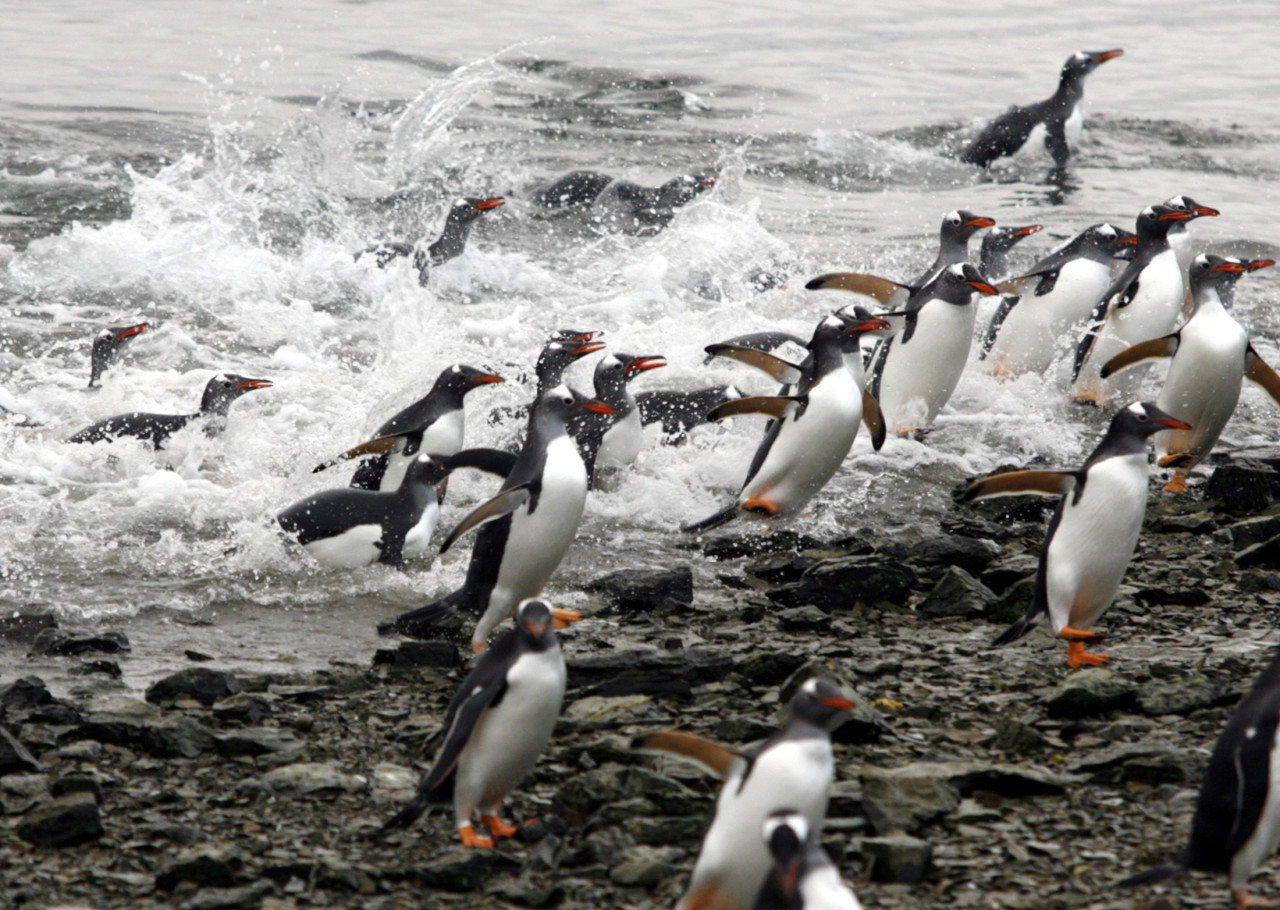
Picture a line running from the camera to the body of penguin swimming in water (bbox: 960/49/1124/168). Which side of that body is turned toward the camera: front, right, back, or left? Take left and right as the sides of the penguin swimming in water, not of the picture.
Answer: right

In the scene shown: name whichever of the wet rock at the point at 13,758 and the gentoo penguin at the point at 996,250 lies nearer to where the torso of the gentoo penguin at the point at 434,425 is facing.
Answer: the gentoo penguin

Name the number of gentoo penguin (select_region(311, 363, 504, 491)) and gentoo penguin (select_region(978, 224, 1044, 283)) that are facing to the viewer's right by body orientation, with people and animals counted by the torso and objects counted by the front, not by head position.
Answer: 2

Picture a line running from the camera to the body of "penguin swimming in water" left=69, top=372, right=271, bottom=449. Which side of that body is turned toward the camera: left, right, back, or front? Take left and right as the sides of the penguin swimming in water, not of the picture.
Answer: right

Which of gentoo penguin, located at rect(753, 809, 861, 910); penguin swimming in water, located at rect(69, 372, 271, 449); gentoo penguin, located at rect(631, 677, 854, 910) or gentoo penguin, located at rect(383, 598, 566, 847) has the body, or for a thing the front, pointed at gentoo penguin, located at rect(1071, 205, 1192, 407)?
the penguin swimming in water

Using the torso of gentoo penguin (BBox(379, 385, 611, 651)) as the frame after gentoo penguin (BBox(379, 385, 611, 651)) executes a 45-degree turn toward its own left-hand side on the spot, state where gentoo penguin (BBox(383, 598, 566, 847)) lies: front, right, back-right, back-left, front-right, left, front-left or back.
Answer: back-right

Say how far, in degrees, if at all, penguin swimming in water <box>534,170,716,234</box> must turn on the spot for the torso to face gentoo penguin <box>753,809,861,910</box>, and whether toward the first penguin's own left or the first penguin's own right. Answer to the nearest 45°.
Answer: approximately 90° to the first penguin's own right

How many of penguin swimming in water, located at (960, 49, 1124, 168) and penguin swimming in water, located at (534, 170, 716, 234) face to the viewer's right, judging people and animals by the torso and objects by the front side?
2

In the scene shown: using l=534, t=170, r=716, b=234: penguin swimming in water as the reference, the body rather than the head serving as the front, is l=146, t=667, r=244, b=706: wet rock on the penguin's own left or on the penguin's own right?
on the penguin's own right

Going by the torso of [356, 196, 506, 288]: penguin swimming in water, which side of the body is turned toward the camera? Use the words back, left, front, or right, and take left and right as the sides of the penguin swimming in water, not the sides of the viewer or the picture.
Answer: right

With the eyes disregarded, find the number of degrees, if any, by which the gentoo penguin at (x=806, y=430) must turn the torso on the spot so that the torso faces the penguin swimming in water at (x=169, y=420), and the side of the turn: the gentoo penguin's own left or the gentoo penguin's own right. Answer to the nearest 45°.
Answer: approximately 135° to the gentoo penguin's own right

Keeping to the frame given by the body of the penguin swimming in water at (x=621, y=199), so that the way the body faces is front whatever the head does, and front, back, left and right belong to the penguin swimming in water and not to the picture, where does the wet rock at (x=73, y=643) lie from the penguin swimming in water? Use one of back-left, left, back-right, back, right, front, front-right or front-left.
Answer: right

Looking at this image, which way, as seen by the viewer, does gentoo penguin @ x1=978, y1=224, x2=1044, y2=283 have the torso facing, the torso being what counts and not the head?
to the viewer's right

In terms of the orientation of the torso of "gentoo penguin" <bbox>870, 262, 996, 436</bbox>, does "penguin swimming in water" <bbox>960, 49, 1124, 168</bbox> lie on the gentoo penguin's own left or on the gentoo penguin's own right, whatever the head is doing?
on the gentoo penguin's own left

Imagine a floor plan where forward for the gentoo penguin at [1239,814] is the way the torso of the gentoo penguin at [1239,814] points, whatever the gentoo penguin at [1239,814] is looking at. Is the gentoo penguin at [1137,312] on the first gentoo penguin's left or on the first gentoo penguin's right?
on the first gentoo penguin's left

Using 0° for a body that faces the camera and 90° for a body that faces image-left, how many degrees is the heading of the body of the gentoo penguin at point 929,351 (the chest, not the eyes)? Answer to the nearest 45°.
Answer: approximately 315°

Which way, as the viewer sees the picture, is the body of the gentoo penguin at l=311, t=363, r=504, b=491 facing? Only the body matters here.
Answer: to the viewer's right
